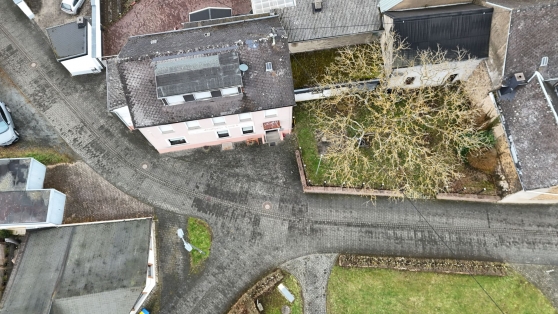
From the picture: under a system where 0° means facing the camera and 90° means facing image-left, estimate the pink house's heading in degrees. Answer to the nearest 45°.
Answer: approximately 0°

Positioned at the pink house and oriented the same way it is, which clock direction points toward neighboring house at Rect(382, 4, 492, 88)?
The neighboring house is roughly at 9 o'clock from the pink house.

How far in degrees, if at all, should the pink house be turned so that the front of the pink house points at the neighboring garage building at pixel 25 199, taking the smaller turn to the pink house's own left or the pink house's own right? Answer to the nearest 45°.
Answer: approximately 90° to the pink house's own right

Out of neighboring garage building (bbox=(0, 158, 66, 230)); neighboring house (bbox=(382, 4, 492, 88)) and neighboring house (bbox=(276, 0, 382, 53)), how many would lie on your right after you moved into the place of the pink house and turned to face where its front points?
1

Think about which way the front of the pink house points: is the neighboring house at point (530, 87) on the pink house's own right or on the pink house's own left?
on the pink house's own left

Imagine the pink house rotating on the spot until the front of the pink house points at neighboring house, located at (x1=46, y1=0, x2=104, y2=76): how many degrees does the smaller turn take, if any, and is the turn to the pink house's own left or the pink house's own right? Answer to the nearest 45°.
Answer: approximately 135° to the pink house's own right

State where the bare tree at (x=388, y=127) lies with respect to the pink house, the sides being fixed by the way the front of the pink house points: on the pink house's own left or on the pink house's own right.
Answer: on the pink house's own left

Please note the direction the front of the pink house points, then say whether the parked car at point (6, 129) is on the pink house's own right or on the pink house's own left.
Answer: on the pink house's own right

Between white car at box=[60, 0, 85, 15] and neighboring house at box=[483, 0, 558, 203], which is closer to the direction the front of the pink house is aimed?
the neighboring house

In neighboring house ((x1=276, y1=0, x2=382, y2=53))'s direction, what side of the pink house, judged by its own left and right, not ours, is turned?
left
